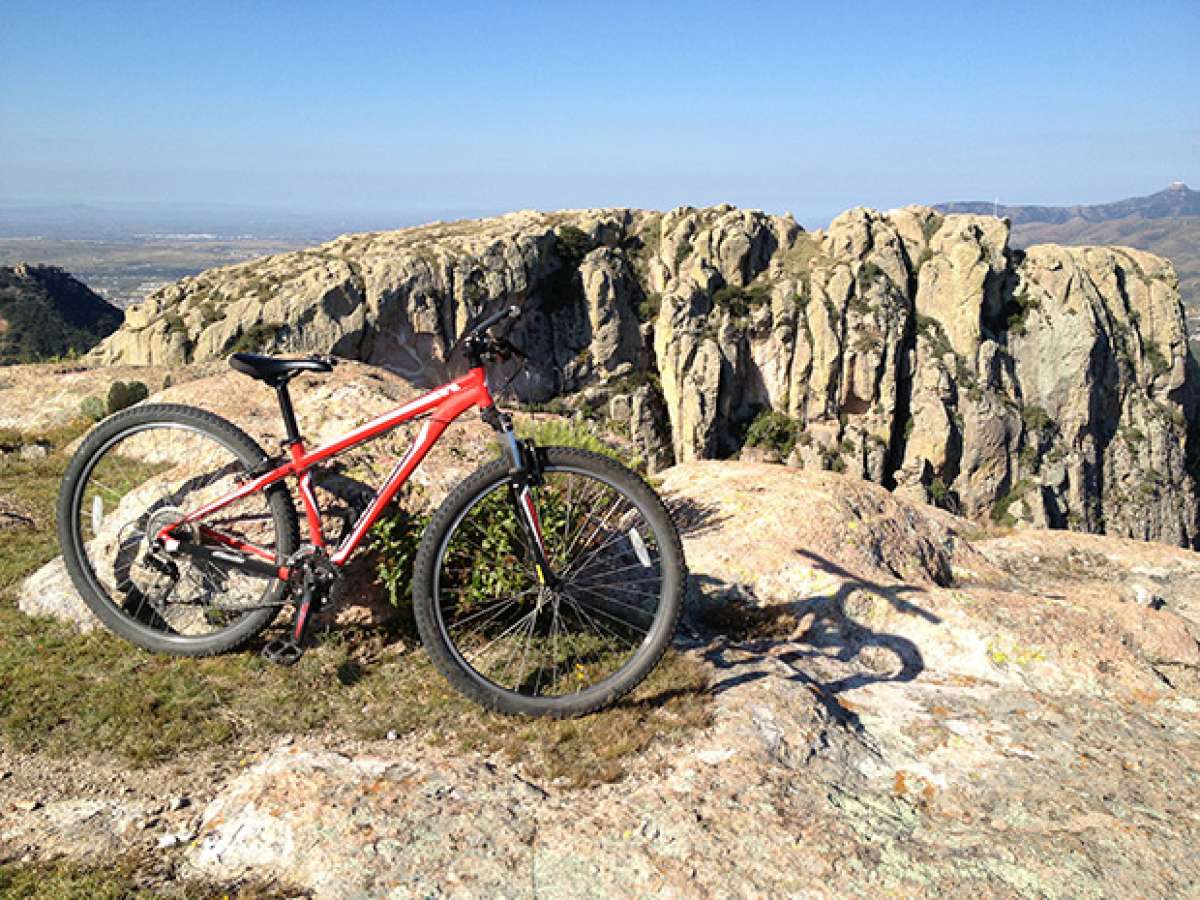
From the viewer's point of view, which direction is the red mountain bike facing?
to the viewer's right

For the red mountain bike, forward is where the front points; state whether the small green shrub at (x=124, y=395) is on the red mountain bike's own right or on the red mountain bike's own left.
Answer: on the red mountain bike's own left

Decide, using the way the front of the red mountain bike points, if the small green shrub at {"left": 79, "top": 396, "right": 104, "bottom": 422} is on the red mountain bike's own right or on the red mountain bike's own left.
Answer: on the red mountain bike's own left

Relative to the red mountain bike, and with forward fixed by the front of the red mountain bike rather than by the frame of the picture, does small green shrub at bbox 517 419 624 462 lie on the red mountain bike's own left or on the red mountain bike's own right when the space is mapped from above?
on the red mountain bike's own left
